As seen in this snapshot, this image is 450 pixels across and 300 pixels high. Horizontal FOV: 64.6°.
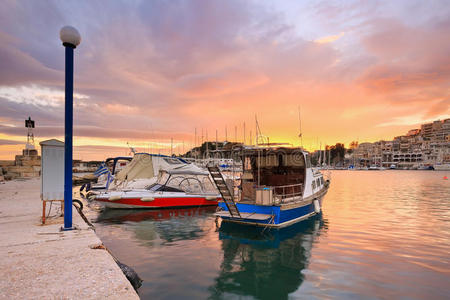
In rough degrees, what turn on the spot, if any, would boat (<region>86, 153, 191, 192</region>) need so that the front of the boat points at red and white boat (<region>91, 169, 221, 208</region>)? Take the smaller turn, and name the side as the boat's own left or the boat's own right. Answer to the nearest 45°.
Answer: approximately 45° to the boat's own right

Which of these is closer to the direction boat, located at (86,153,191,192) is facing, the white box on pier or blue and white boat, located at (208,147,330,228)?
the blue and white boat

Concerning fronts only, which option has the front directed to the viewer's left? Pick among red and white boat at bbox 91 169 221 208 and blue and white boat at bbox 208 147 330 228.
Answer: the red and white boat

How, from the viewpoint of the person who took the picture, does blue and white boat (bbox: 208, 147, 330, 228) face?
facing away from the viewer and to the right of the viewer

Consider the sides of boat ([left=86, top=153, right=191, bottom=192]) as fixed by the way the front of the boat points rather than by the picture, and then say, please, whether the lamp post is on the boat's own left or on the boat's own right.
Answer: on the boat's own right

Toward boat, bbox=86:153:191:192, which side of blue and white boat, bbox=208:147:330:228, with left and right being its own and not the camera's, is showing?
left

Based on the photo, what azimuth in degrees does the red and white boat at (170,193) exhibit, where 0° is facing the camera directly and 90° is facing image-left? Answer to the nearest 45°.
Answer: approximately 90°

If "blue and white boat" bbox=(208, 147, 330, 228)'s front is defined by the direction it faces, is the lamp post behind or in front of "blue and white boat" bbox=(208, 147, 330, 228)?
behind

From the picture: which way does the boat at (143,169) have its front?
to the viewer's right
